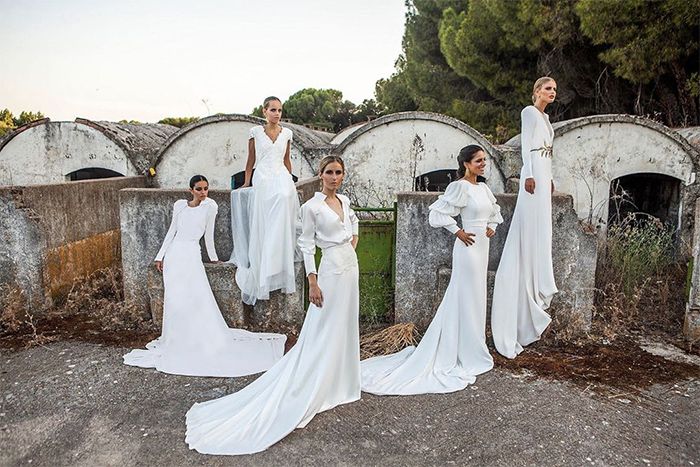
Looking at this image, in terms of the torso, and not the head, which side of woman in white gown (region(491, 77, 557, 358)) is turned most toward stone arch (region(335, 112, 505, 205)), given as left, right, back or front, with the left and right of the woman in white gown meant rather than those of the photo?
back

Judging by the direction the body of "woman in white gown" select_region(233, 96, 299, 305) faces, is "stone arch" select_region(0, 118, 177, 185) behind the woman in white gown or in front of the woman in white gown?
behind

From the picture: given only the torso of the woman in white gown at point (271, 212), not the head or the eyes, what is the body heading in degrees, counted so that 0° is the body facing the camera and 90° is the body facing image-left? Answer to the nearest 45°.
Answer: approximately 0°

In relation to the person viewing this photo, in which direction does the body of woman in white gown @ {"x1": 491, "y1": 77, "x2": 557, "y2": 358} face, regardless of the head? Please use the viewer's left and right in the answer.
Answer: facing the viewer and to the right of the viewer

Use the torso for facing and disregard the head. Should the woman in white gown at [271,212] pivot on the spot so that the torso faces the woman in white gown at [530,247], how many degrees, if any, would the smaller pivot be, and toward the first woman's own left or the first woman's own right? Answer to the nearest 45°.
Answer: approximately 90° to the first woman's own left

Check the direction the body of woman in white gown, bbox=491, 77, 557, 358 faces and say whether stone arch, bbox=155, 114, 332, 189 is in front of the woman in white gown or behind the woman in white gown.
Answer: behind

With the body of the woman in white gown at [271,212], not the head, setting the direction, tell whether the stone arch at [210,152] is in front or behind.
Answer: behind

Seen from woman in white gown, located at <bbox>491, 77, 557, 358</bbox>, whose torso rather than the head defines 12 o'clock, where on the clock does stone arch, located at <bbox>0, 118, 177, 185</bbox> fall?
The stone arch is roughly at 5 o'clock from the woman in white gown.
